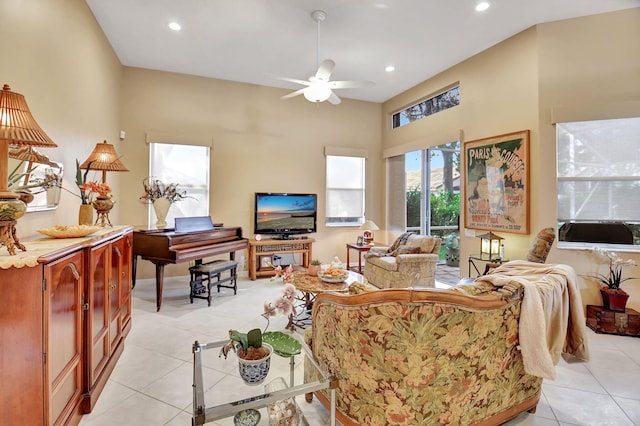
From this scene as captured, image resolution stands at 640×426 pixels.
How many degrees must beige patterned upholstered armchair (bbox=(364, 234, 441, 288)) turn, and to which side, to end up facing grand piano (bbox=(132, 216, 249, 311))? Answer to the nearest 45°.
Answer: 0° — it already faces it

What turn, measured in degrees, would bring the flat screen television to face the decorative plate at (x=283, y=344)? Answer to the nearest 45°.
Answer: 0° — it already faces it

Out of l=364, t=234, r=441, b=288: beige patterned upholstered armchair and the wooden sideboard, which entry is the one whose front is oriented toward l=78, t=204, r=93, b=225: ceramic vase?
the beige patterned upholstered armchair

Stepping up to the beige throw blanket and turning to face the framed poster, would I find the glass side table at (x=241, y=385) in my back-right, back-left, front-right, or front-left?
back-left

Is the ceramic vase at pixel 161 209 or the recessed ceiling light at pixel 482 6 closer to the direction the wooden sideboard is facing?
the recessed ceiling light

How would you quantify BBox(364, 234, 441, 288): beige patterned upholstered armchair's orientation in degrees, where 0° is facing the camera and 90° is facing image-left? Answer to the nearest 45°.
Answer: approximately 45°

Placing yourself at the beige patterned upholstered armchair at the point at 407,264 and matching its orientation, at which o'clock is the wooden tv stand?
The wooden tv stand is roughly at 2 o'clock from the beige patterned upholstered armchair.

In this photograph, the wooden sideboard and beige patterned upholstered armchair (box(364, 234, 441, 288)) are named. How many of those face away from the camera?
0

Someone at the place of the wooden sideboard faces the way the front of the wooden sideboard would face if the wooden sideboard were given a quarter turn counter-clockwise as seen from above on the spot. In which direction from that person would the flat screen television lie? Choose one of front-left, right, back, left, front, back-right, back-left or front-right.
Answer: front

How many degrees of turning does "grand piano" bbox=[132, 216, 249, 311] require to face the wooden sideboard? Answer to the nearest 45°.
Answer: approximately 45° to its right

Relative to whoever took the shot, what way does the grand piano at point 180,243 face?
facing the viewer and to the right of the viewer

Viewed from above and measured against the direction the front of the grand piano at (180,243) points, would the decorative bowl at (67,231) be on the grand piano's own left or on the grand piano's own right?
on the grand piano's own right

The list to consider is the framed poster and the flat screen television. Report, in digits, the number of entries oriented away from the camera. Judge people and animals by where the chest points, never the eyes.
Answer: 0

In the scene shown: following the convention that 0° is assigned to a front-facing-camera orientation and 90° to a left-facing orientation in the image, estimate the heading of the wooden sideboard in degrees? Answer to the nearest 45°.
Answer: approximately 315°

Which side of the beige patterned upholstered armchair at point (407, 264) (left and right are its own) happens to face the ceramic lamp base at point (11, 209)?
front

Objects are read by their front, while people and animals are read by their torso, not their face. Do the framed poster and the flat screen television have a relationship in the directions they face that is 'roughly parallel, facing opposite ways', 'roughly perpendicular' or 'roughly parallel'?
roughly perpendicular

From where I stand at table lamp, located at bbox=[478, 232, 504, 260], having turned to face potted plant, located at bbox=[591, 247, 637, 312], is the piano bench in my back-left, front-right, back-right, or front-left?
back-right

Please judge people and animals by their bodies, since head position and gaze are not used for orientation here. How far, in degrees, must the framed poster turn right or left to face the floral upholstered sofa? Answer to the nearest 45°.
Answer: approximately 45° to its left
